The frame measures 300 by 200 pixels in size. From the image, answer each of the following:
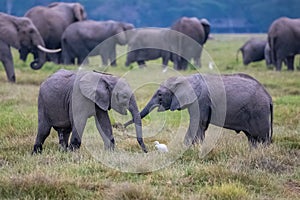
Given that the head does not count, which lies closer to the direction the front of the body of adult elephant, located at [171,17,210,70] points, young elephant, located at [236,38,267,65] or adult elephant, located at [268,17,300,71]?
the young elephant

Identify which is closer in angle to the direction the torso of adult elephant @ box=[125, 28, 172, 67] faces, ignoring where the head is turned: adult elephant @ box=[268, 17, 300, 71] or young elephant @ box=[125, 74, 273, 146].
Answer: the adult elephant

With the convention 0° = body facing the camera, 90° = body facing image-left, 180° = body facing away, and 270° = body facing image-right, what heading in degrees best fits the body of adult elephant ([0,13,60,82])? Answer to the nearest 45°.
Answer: approximately 270°

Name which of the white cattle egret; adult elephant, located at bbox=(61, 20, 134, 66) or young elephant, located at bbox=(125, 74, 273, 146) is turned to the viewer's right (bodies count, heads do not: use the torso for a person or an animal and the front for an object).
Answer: the adult elephant

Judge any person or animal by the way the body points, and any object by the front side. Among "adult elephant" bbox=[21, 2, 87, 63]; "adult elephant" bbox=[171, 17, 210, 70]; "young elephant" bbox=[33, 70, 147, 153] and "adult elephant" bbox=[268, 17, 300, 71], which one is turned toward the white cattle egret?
the young elephant

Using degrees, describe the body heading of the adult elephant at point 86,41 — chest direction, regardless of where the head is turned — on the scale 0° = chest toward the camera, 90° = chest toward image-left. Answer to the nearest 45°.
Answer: approximately 270°

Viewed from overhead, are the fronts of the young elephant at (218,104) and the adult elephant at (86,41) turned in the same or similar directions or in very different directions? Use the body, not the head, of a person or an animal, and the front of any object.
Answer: very different directions
